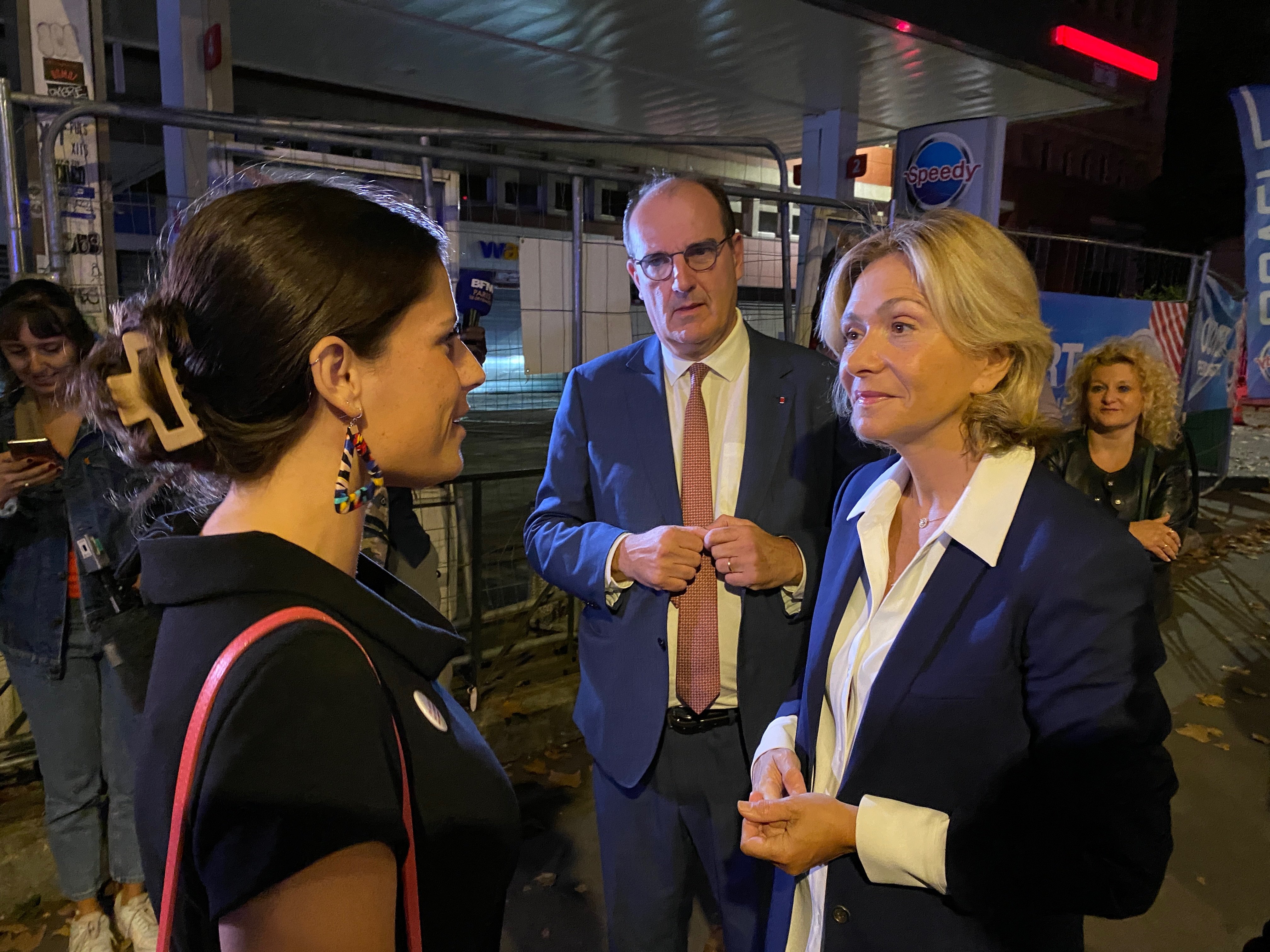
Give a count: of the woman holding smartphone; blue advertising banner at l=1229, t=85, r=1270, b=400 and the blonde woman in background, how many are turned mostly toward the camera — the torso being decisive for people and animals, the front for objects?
3

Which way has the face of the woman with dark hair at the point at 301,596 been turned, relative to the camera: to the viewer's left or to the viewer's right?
to the viewer's right

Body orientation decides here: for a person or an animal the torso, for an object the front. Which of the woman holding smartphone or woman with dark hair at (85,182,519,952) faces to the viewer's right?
the woman with dark hair

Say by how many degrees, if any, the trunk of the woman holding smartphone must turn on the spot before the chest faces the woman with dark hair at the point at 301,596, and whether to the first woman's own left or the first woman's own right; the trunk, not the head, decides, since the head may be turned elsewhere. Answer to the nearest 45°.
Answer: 0° — they already face them

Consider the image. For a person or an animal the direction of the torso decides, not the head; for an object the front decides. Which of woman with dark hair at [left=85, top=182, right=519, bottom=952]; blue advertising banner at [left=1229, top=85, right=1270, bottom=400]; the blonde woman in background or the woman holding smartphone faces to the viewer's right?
the woman with dark hair

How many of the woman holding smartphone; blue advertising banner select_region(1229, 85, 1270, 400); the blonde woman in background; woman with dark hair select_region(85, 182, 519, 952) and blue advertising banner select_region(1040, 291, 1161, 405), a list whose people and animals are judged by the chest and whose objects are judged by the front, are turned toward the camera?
4

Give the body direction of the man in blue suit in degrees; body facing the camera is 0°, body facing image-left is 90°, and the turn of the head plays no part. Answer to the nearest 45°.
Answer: approximately 0°

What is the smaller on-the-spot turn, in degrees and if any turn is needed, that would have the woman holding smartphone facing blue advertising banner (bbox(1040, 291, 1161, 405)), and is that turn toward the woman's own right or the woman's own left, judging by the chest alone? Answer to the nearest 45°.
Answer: approximately 90° to the woman's own left

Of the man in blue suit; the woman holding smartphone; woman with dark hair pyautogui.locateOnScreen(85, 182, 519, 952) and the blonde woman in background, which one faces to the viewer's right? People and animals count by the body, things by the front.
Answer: the woman with dark hair

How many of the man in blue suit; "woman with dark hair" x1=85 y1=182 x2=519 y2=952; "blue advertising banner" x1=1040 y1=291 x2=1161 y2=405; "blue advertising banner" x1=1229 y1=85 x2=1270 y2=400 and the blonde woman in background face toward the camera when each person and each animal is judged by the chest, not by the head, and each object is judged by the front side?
4

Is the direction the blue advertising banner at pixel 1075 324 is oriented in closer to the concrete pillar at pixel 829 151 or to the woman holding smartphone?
the woman holding smartphone
